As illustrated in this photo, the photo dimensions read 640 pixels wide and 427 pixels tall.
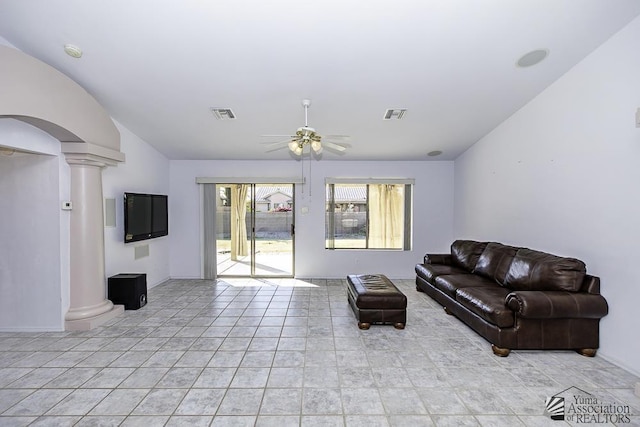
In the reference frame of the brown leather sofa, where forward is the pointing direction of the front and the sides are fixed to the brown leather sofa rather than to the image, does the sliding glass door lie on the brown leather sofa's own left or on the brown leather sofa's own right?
on the brown leather sofa's own right

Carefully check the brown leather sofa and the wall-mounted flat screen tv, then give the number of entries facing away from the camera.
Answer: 0

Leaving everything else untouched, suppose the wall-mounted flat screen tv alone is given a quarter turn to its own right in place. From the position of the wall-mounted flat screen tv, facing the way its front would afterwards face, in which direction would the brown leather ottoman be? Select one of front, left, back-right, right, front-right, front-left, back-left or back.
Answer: left

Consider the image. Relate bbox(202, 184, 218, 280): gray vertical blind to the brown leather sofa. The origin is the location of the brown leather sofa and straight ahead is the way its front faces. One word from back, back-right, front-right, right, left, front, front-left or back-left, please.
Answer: front-right

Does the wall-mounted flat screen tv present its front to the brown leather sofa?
yes

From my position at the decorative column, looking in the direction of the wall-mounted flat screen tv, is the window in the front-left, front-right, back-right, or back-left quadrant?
front-right

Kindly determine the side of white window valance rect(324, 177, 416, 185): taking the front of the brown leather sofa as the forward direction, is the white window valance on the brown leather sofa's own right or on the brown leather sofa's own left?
on the brown leather sofa's own right

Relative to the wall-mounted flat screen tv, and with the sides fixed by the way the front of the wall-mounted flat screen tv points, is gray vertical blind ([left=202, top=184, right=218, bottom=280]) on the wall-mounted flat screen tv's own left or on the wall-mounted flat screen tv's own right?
on the wall-mounted flat screen tv's own left

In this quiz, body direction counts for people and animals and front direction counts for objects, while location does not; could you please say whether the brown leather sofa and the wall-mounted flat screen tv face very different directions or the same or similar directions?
very different directions

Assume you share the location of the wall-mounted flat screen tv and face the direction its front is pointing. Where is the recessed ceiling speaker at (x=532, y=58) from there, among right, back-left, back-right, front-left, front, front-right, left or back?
front

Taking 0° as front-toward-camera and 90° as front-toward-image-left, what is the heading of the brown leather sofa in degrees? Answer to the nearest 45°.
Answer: approximately 45°

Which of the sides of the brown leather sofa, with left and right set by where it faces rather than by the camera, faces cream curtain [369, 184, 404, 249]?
right

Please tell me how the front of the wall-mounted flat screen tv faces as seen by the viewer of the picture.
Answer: facing the viewer and to the right of the viewer

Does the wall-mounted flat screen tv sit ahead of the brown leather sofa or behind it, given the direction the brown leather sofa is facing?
ahead

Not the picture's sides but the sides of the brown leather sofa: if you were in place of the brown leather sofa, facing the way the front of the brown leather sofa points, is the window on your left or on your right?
on your right

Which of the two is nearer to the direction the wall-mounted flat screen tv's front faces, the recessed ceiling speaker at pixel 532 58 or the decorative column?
the recessed ceiling speaker
